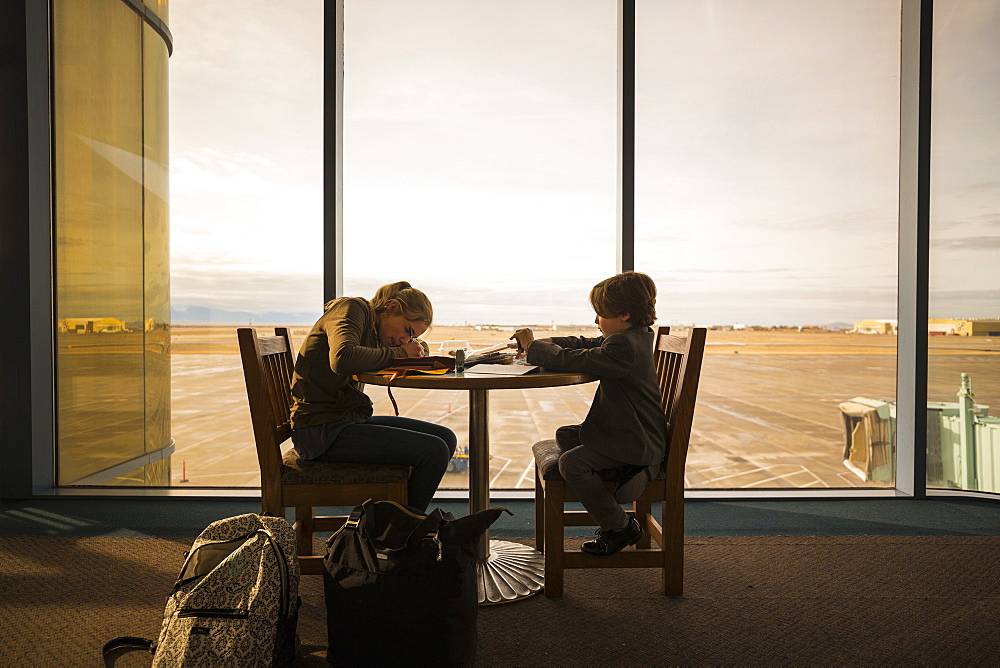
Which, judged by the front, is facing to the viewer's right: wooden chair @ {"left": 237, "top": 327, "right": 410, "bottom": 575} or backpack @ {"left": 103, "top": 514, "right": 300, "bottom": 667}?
the wooden chair

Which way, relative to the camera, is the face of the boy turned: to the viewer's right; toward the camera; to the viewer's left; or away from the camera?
to the viewer's left

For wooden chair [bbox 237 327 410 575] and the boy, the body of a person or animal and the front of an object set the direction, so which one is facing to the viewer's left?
the boy

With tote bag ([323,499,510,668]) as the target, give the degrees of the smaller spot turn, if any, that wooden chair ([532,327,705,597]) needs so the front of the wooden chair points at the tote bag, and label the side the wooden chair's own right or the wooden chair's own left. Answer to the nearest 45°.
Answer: approximately 45° to the wooden chair's own left

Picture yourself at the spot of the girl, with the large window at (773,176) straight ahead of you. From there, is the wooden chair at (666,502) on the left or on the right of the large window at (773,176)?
right

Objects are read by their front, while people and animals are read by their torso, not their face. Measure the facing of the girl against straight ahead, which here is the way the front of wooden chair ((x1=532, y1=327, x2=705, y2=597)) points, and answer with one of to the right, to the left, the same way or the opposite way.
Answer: the opposite way

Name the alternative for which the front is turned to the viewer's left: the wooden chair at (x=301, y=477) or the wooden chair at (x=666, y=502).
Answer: the wooden chair at (x=666, y=502)

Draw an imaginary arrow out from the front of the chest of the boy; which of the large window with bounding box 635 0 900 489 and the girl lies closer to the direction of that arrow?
the girl

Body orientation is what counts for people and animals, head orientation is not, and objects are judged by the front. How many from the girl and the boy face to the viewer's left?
1

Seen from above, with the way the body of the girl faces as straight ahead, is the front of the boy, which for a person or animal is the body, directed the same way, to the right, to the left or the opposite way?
the opposite way

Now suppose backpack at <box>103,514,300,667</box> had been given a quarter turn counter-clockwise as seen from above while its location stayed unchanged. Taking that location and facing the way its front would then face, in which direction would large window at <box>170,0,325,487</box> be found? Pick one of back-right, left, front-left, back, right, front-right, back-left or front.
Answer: back-left

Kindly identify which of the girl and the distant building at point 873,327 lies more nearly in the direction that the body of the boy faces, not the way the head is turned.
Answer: the girl

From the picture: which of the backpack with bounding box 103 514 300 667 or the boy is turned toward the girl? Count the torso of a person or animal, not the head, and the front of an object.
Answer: the boy

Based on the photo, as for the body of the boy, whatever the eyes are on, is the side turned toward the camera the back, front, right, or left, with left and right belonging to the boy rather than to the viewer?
left
